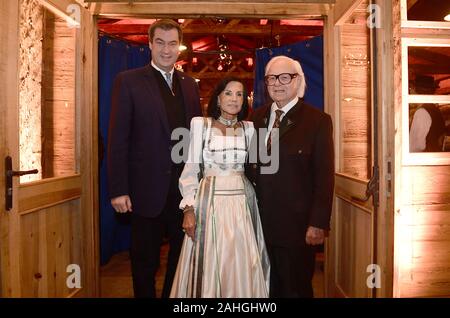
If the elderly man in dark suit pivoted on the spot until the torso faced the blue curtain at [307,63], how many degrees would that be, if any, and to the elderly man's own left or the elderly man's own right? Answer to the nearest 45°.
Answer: approximately 135° to the elderly man's own right

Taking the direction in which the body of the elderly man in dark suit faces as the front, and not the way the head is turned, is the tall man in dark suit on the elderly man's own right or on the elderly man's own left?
on the elderly man's own right

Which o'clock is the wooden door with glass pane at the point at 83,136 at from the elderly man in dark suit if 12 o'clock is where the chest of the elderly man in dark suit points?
The wooden door with glass pane is roughly at 2 o'clock from the elderly man in dark suit.

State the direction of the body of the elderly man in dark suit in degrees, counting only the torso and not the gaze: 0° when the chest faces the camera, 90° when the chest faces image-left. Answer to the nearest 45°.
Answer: approximately 45°

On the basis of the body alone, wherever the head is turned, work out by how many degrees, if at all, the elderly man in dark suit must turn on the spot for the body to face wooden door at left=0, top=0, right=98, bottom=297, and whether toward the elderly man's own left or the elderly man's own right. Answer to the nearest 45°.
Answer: approximately 45° to the elderly man's own right
